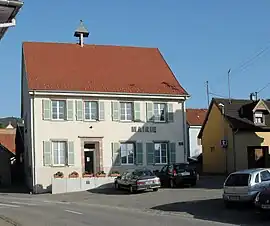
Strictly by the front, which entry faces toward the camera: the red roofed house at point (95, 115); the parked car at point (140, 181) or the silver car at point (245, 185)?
the red roofed house

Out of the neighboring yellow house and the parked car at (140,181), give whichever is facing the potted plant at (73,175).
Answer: the parked car

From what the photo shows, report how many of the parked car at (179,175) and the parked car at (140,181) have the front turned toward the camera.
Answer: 0

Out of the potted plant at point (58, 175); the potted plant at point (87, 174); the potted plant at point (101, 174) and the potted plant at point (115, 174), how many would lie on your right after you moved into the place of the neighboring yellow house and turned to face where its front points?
4

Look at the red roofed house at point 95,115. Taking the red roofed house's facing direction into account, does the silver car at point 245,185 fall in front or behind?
in front

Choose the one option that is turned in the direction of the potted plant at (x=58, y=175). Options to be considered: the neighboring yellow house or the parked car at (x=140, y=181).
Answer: the parked car

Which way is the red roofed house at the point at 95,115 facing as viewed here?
toward the camera

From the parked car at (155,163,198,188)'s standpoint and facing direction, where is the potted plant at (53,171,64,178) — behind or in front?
in front

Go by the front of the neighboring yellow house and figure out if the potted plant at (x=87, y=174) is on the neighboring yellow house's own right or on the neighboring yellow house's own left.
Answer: on the neighboring yellow house's own right

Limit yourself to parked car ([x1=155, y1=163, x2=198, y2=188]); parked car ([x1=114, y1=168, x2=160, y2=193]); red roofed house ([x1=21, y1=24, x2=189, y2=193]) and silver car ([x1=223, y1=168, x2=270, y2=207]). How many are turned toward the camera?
1

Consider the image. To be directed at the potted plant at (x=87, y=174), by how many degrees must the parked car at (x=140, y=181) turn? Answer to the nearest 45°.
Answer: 0° — it already faces it

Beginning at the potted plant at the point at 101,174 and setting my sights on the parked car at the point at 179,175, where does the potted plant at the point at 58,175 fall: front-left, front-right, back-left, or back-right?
back-right

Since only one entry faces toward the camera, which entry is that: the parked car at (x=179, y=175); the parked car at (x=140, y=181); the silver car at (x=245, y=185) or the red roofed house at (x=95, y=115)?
the red roofed house
